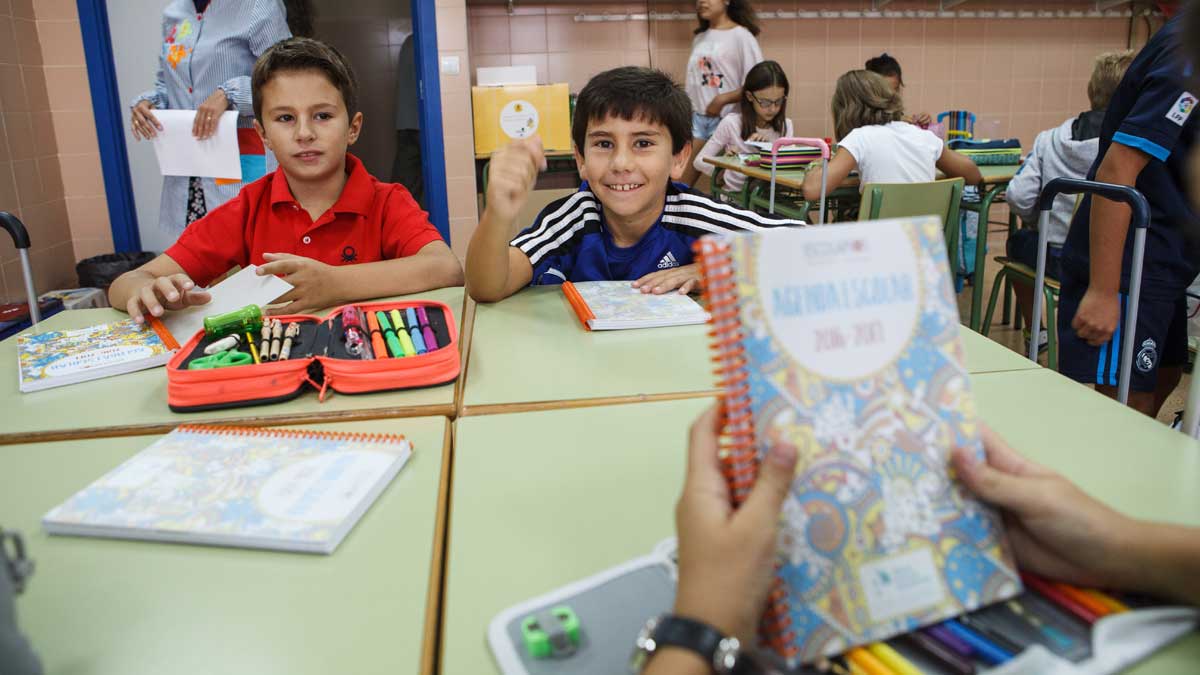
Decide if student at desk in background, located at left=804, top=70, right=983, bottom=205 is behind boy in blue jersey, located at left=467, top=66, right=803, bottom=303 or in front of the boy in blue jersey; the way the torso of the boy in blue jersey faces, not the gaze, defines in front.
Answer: behind

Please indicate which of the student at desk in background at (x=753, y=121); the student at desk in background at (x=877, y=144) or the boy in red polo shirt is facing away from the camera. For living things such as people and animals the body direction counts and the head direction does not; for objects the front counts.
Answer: the student at desk in background at (x=877, y=144)

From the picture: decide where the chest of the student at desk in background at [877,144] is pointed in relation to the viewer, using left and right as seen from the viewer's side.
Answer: facing away from the viewer

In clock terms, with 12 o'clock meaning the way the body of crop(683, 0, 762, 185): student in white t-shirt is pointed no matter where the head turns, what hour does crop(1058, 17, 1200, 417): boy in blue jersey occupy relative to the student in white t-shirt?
The boy in blue jersey is roughly at 10 o'clock from the student in white t-shirt.

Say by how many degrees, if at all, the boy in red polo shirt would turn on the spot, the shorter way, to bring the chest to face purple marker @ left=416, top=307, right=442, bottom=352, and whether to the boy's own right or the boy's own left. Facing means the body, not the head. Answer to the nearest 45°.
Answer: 0° — they already face it

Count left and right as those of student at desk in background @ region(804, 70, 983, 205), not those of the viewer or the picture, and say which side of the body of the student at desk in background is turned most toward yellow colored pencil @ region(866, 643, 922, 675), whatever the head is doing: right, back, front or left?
back

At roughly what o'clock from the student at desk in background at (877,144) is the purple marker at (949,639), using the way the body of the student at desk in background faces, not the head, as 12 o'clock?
The purple marker is roughly at 6 o'clock from the student at desk in background.

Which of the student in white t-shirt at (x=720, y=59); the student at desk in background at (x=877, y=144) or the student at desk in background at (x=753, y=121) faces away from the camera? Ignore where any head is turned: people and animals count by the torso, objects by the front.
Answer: the student at desk in background at (x=877, y=144)

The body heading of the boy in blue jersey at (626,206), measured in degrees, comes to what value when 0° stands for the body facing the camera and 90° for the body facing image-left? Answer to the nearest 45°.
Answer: approximately 0°

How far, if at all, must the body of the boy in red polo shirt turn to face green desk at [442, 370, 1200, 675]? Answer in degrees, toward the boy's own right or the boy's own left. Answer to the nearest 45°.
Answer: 0° — they already face it

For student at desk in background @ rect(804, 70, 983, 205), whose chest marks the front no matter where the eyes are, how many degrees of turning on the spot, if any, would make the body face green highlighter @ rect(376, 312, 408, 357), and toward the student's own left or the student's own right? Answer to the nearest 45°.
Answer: approximately 180°
